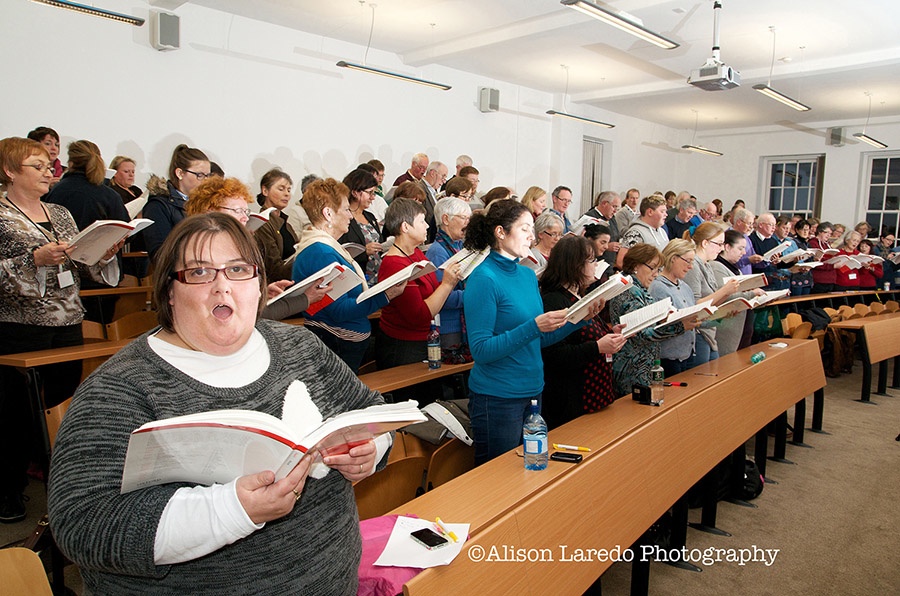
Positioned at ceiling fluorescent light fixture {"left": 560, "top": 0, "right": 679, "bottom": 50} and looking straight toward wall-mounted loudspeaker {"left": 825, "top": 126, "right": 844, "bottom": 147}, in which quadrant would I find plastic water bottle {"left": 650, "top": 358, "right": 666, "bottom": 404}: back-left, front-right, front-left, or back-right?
back-right

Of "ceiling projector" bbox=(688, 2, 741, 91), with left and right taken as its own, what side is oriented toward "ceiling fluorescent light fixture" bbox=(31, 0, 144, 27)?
right

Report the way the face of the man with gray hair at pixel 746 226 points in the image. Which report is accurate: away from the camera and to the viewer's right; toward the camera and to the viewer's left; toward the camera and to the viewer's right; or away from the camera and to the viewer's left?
toward the camera and to the viewer's right

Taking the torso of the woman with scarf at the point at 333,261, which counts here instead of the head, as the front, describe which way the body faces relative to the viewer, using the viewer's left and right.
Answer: facing to the right of the viewer

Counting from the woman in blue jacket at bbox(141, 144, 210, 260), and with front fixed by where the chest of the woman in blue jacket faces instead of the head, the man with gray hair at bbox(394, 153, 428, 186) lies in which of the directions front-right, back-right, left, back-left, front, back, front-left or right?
front-left

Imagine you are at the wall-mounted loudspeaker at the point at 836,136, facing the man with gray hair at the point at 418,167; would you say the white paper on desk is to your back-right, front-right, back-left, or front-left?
front-left

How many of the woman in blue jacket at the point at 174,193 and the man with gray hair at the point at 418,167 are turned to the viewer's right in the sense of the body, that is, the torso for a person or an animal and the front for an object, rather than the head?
2

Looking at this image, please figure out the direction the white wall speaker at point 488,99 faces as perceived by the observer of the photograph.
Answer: facing the viewer and to the right of the viewer

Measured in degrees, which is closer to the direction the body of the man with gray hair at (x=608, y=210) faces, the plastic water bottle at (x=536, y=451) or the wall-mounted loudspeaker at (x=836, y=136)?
the plastic water bottle

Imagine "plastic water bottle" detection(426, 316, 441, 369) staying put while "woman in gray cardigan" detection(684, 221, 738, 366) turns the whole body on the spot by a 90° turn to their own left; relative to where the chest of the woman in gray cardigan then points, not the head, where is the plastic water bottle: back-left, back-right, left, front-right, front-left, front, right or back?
back-left

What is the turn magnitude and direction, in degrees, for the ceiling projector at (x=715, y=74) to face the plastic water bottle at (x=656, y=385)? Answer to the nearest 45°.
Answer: approximately 45° to its right
